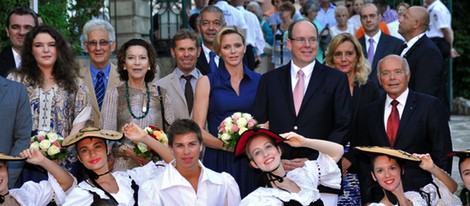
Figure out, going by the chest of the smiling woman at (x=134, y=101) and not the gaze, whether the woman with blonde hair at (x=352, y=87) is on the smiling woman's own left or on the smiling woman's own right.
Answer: on the smiling woman's own left

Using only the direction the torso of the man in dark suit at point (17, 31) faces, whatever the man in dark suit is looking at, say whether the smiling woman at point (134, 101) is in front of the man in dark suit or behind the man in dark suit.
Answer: in front
